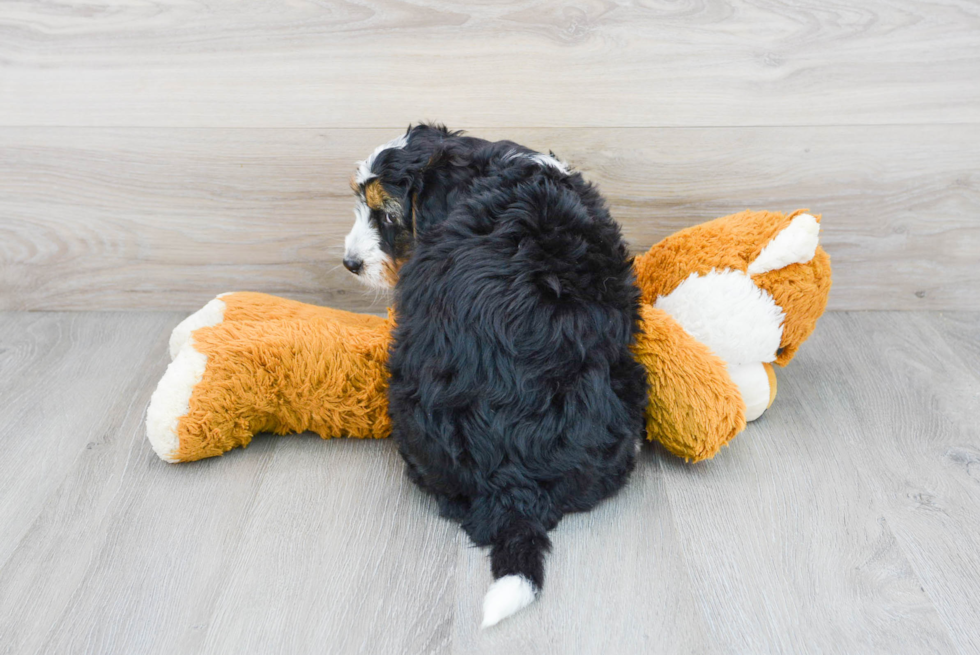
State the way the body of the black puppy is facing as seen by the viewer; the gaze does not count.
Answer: away from the camera
